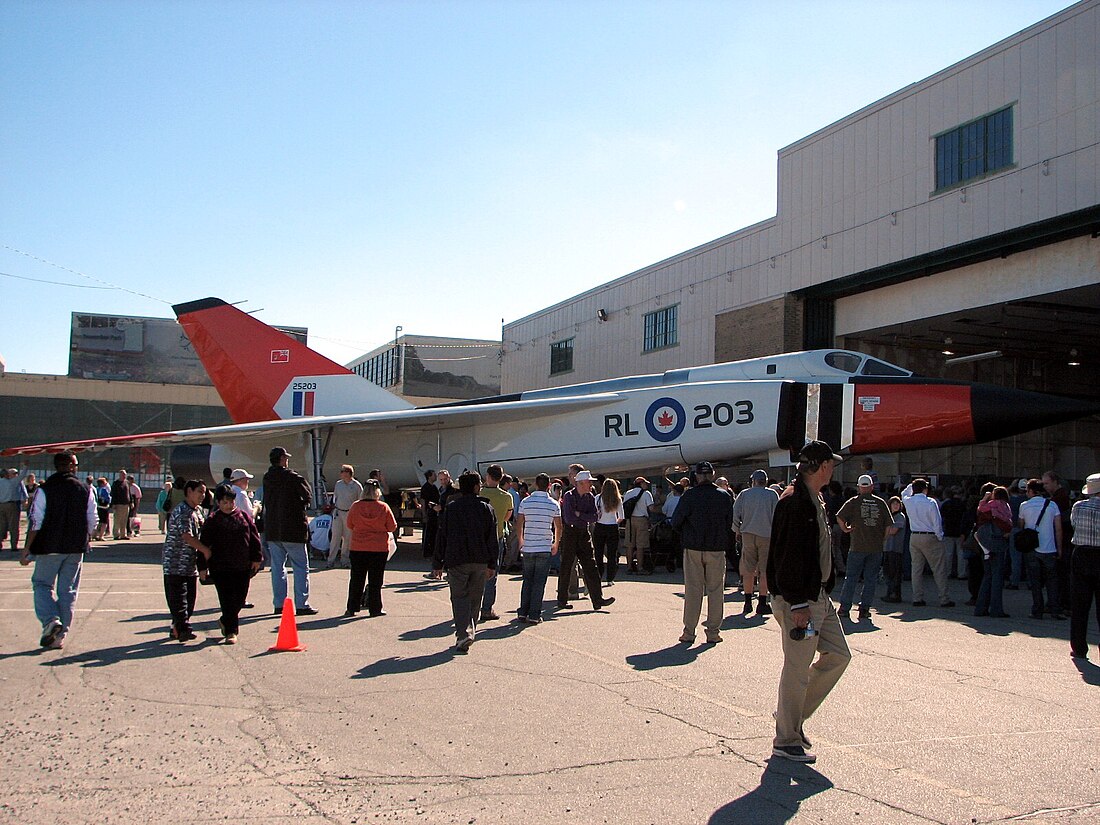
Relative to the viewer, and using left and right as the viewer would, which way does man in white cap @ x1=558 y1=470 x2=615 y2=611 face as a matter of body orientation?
facing the viewer and to the right of the viewer

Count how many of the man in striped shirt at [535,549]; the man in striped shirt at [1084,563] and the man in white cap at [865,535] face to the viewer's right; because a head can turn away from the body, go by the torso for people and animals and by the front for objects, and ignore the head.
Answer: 0

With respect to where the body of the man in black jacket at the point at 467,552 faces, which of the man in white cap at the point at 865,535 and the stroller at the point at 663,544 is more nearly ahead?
the stroller

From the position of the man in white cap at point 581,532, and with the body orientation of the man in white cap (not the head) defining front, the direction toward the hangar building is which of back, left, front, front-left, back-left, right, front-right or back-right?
left

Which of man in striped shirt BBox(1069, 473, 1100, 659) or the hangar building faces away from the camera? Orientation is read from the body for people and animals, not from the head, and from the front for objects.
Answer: the man in striped shirt

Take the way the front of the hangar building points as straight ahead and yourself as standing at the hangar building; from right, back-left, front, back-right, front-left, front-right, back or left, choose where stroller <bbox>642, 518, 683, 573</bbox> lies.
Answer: front

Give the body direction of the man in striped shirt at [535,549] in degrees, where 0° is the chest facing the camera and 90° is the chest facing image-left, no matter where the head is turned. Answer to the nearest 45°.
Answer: approximately 180°

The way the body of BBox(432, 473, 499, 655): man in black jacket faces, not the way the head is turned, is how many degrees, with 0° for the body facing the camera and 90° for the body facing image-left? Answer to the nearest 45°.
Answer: approximately 180°

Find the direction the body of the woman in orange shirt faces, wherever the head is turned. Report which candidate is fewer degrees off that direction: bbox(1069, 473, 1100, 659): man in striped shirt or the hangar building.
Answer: the hangar building

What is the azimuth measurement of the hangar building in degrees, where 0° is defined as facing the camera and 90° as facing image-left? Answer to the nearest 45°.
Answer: approximately 45°

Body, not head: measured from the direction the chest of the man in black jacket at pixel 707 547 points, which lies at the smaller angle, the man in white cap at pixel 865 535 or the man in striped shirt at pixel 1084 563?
the man in white cap

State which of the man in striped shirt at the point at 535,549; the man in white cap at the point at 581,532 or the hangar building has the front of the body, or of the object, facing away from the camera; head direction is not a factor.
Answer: the man in striped shirt

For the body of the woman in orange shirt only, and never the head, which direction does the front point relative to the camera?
away from the camera

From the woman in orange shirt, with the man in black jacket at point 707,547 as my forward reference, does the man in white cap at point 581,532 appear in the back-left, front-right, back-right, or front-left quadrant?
front-left
